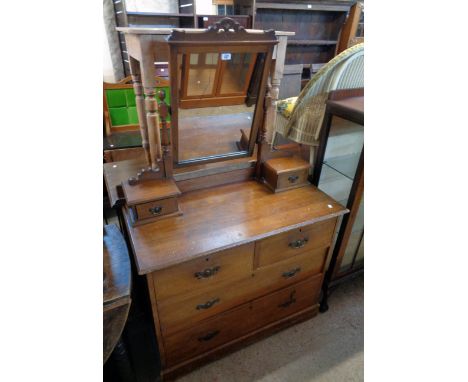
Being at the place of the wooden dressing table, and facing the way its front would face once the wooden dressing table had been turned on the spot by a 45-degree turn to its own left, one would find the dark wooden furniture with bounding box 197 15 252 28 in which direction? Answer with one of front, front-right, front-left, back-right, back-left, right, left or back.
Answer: left

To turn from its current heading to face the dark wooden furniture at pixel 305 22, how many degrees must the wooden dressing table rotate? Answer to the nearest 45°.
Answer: approximately 135° to its left

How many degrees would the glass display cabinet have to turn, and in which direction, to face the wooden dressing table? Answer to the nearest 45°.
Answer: approximately 90° to its right

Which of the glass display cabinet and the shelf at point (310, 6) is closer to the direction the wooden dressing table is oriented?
the glass display cabinet

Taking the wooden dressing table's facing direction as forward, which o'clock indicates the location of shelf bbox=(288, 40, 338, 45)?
The shelf is roughly at 8 o'clock from the wooden dressing table.

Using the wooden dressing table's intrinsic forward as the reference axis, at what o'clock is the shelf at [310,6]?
The shelf is roughly at 8 o'clock from the wooden dressing table.

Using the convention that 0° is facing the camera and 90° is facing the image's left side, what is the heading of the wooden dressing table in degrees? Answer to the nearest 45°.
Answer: approximately 315°
